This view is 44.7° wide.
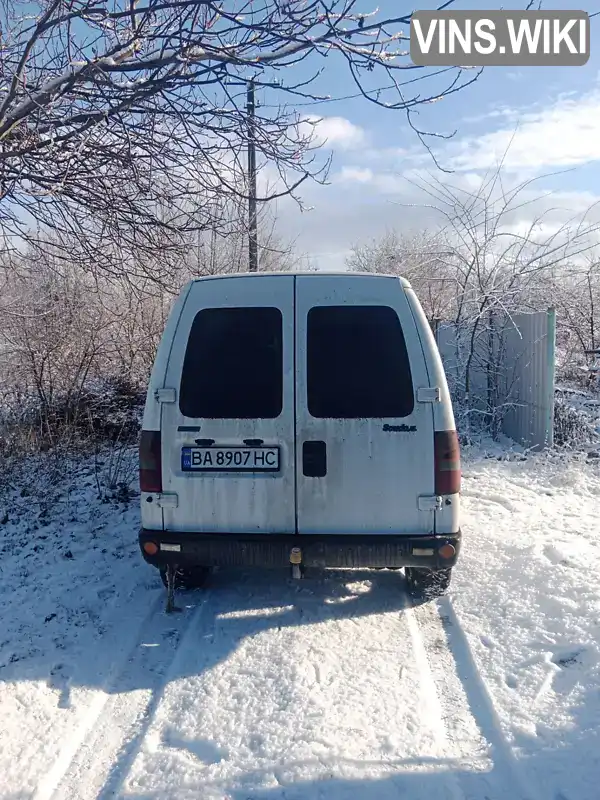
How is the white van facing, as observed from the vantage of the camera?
facing away from the viewer

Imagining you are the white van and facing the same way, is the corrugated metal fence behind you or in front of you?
in front
